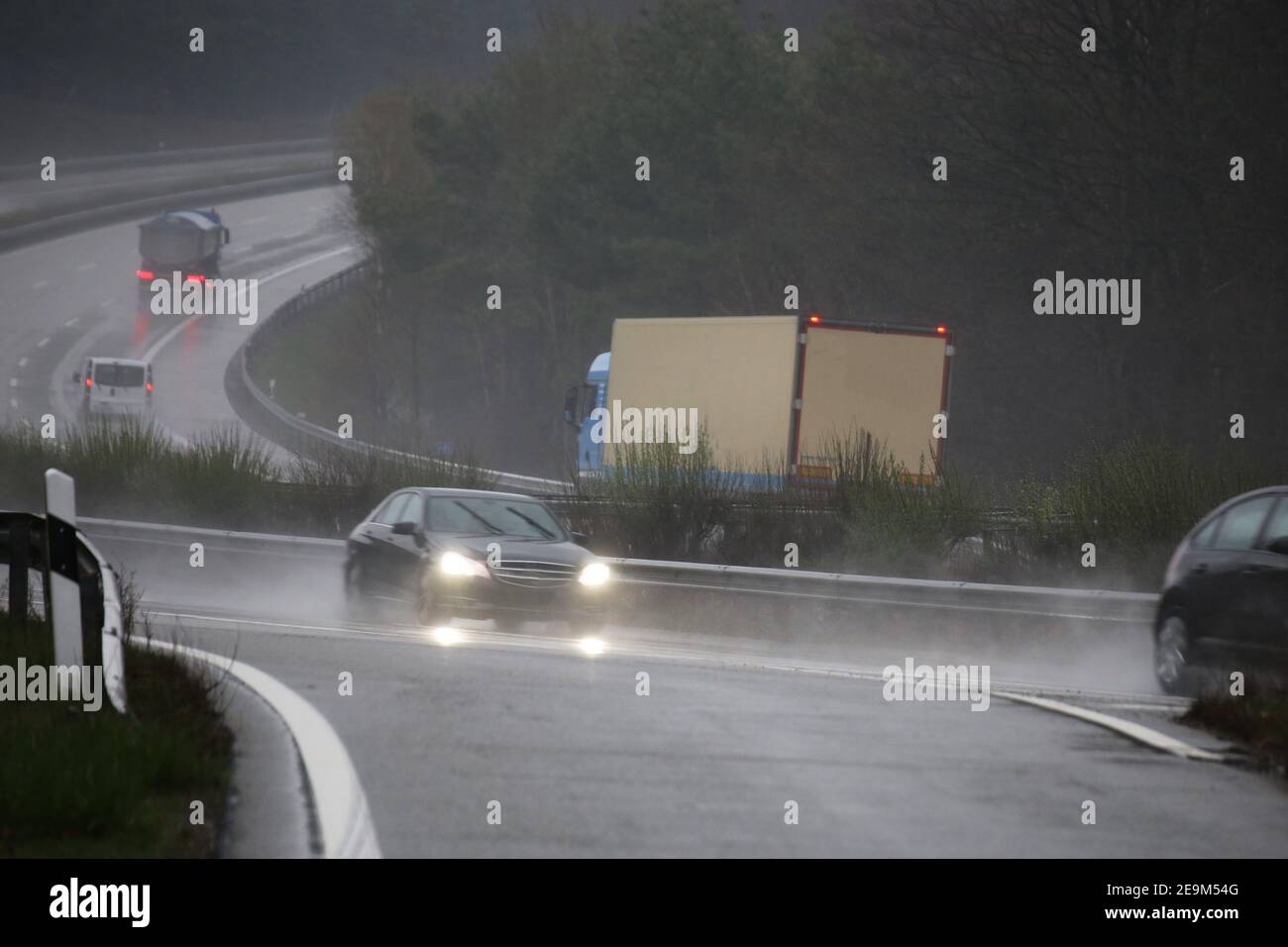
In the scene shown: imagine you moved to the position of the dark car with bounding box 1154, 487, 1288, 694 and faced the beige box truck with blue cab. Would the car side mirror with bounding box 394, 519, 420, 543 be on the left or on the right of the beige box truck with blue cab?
left

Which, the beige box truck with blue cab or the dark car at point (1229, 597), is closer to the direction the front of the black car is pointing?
the dark car

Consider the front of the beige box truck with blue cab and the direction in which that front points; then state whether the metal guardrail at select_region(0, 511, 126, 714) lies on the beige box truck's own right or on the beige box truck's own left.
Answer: on the beige box truck's own left

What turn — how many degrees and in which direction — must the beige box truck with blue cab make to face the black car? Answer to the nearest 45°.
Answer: approximately 90° to its left

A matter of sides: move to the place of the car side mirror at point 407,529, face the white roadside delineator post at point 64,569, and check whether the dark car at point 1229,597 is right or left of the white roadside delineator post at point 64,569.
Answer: left

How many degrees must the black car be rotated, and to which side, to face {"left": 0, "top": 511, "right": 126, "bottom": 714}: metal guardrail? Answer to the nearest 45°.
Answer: approximately 45° to its right

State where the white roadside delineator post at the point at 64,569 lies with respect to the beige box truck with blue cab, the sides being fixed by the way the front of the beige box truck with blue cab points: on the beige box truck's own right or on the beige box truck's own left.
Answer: on the beige box truck's own left

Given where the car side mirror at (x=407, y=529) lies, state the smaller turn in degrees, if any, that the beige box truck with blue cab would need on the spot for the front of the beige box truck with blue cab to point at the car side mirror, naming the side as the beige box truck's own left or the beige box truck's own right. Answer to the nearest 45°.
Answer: approximately 90° to the beige box truck's own left
